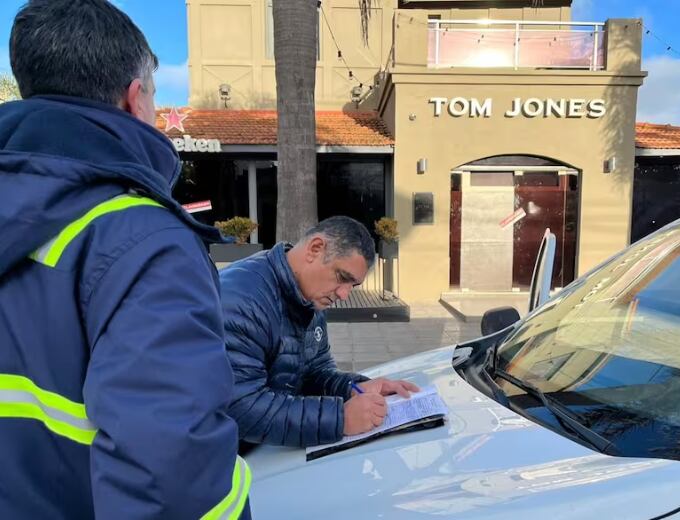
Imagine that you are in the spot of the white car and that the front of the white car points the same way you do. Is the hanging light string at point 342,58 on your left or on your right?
on your right

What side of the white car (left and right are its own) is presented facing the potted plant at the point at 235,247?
right

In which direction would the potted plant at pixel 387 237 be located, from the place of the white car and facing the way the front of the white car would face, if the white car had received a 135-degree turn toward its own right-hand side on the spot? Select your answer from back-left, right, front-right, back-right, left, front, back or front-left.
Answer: front

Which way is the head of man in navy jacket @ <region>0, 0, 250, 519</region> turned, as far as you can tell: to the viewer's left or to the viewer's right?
to the viewer's right

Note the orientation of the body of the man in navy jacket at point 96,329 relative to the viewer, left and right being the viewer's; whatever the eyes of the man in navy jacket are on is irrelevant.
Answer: facing away from the viewer and to the right of the viewer

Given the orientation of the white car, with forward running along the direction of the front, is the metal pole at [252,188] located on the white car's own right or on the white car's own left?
on the white car's own right

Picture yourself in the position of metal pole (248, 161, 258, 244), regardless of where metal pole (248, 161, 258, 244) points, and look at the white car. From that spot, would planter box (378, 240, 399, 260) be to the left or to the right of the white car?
left
